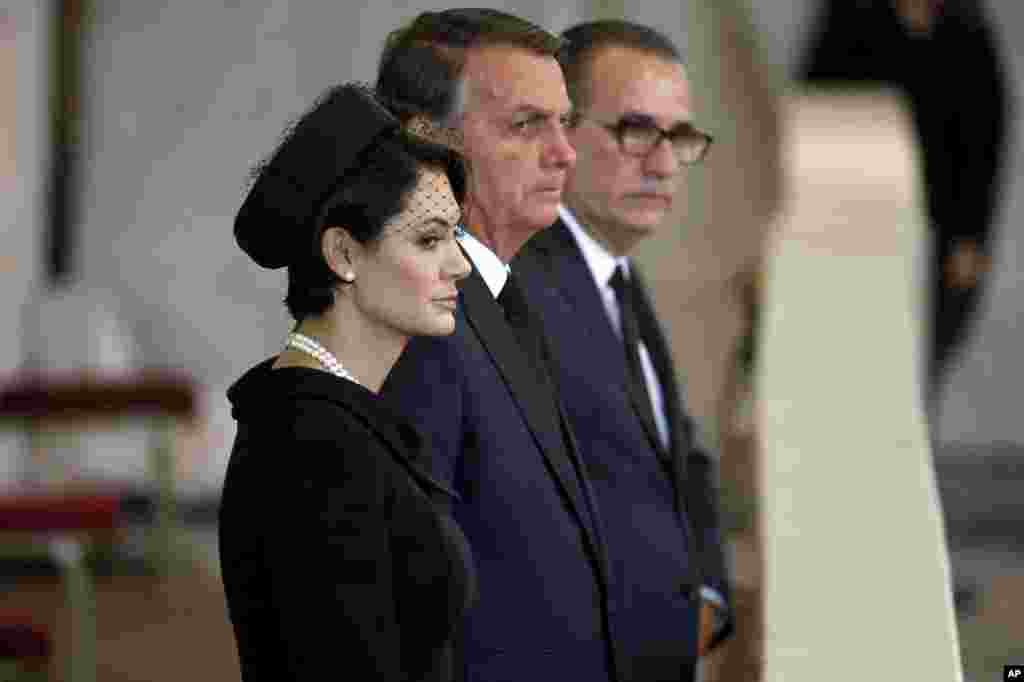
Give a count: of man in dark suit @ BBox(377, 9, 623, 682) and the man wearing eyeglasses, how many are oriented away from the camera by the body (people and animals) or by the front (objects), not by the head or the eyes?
0

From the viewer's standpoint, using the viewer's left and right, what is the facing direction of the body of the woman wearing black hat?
facing to the right of the viewer

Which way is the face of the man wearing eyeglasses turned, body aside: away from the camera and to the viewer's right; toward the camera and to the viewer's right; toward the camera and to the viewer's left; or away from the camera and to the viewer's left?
toward the camera and to the viewer's right

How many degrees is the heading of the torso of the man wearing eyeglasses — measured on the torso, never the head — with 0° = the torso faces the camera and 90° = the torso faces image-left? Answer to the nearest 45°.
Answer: approximately 315°

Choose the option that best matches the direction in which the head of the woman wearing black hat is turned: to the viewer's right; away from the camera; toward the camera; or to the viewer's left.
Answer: to the viewer's right

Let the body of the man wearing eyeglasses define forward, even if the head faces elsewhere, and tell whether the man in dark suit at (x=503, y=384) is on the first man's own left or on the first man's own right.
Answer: on the first man's own right
